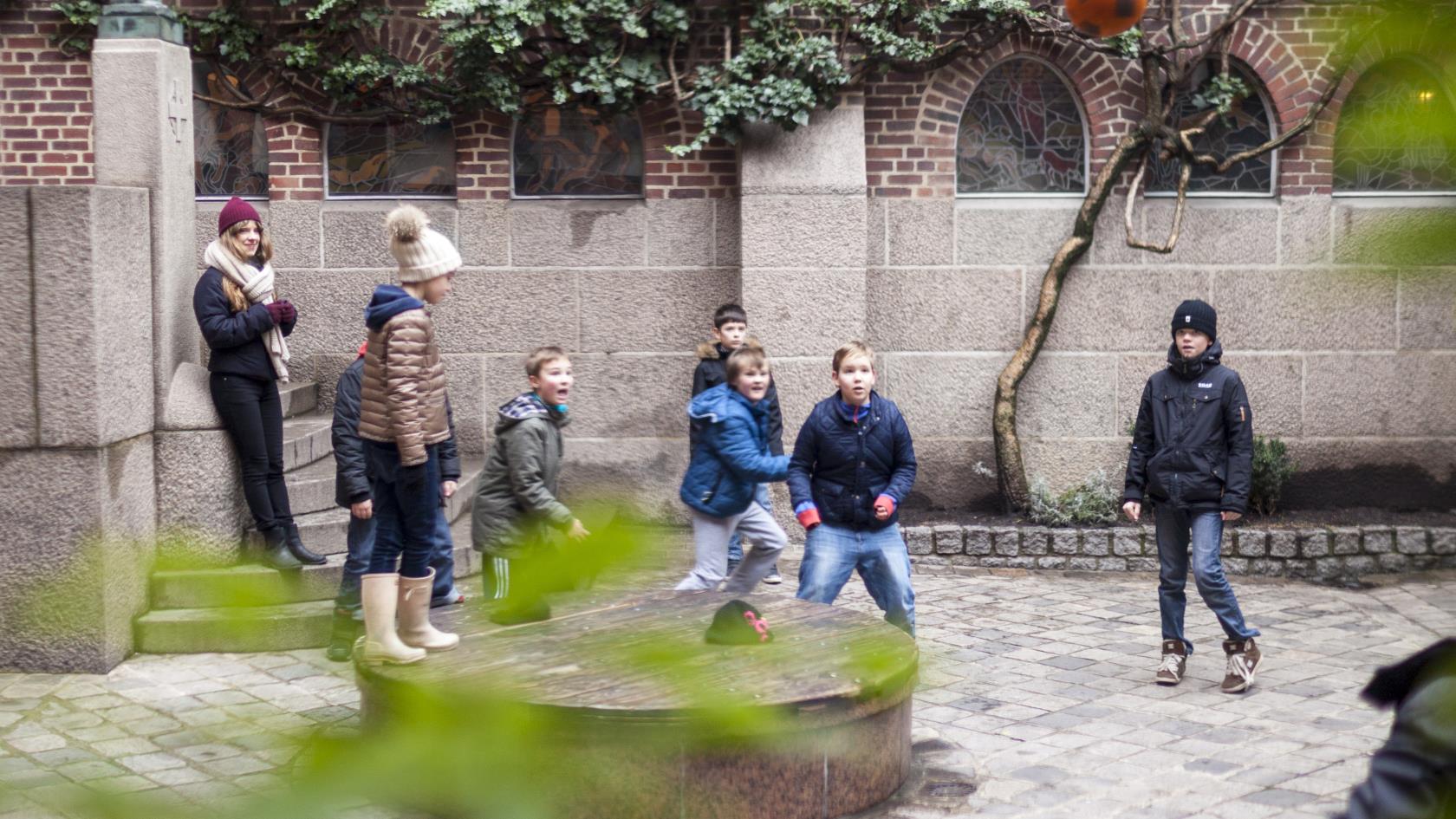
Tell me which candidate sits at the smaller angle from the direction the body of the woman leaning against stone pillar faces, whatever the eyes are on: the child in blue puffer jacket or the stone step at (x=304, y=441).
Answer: the child in blue puffer jacket

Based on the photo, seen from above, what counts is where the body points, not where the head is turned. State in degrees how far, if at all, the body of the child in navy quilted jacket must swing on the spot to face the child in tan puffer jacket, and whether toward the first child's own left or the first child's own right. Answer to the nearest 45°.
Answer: approximately 45° to the first child's own right

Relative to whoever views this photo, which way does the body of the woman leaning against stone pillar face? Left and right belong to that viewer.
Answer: facing the viewer and to the right of the viewer

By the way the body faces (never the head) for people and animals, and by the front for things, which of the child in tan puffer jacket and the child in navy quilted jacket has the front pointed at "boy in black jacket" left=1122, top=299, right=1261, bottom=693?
the child in tan puffer jacket

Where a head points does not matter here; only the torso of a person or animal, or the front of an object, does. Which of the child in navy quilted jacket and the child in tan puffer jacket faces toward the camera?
the child in navy quilted jacket

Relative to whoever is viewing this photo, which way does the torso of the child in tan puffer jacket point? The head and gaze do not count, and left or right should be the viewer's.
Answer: facing to the right of the viewer

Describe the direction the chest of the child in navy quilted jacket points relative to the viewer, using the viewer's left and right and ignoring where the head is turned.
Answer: facing the viewer

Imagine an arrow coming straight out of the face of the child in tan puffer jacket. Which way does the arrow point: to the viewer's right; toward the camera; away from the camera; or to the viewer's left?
to the viewer's right

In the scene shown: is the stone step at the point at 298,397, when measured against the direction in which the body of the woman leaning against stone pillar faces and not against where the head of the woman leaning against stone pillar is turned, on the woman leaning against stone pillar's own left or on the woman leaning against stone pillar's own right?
on the woman leaning against stone pillar's own left

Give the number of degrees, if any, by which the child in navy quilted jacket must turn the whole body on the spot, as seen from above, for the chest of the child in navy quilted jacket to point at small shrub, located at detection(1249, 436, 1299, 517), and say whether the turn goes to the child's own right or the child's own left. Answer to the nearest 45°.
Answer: approximately 135° to the child's own left

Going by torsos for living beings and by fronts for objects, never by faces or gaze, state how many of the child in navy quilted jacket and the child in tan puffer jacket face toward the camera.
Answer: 1

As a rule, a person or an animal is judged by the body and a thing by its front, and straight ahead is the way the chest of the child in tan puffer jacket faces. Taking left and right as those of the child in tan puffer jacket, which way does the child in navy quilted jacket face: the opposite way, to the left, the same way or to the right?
to the right

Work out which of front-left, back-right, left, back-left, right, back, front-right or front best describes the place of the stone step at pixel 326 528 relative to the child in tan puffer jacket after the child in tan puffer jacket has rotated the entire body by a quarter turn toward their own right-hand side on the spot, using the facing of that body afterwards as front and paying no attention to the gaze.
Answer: back
